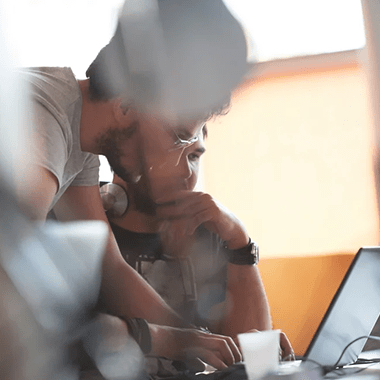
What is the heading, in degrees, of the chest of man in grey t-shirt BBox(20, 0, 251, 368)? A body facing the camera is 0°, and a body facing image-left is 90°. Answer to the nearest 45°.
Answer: approximately 270°

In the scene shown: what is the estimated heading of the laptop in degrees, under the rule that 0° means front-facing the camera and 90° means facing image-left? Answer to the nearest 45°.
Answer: approximately 135°

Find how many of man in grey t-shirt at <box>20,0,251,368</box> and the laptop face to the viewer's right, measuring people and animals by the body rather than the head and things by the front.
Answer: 1
